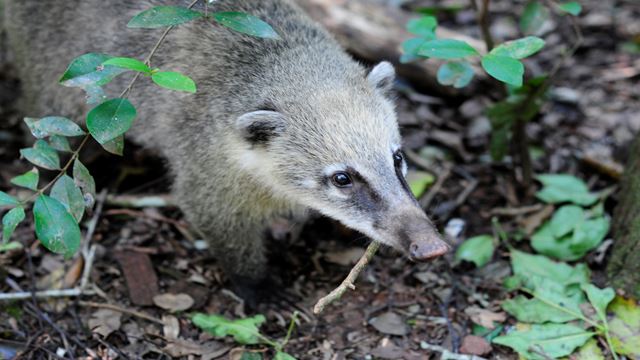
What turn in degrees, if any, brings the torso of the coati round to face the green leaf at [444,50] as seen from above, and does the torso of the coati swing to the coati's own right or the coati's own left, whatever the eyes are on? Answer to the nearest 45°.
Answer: approximately 45° to the coati's own left

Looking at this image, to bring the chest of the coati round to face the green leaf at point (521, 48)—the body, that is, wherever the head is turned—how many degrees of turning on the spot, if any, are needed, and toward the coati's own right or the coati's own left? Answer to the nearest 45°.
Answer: approximately 45° to the coati's own left

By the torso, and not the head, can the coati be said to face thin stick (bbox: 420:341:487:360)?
yes

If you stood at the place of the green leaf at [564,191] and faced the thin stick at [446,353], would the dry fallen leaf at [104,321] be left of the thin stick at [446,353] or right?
right

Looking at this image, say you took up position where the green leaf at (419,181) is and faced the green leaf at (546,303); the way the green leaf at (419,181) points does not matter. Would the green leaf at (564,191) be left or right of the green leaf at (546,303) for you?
left

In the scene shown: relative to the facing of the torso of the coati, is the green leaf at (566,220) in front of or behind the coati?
in front

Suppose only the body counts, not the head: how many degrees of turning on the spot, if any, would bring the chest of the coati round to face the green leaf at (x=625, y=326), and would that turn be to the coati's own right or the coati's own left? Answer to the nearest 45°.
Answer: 0° — it already faces it

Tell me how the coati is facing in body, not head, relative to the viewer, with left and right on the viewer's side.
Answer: facing the viewer and to the right of the viewer

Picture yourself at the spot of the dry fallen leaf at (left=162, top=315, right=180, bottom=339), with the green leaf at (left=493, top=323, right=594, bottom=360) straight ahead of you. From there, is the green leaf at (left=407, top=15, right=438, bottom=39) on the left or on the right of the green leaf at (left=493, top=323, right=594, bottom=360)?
left

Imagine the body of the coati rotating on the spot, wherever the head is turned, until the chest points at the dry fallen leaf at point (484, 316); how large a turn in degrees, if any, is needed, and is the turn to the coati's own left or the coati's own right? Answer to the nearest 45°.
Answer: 0° — it already faces it

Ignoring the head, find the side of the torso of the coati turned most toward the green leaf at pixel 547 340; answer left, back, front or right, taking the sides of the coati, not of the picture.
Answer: front
